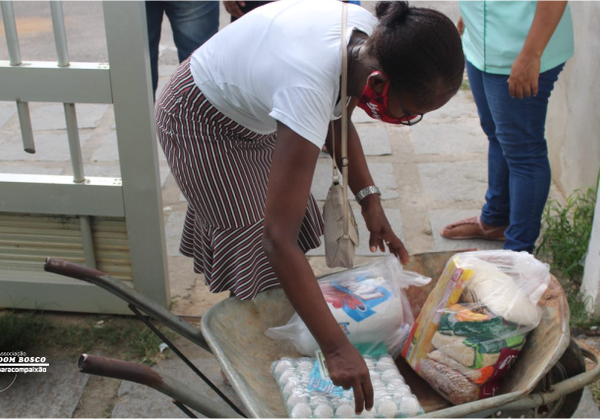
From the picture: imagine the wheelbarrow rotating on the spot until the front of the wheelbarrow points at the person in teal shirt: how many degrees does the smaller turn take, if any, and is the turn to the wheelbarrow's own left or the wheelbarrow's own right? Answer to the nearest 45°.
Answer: approximately 45° to the wheelbarrow's own left

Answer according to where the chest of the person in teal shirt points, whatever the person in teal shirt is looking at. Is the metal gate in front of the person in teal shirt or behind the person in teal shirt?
in front

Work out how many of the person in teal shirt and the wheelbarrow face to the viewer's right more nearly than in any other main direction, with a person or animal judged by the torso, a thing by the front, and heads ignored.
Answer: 1

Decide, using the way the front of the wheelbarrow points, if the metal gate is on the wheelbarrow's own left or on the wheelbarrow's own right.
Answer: on the wheelbarrow's own left

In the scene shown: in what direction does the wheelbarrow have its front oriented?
to the viewer's right

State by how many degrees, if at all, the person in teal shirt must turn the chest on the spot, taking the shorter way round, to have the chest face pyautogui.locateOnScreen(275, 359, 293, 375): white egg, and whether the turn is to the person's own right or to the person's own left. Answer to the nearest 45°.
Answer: approximately 45° to the person's own left
